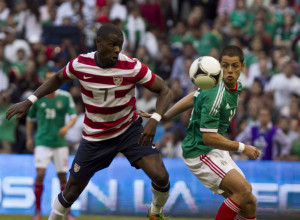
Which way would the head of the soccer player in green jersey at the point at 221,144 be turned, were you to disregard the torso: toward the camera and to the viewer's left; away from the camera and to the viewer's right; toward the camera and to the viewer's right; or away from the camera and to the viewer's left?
toward the camera and to the viewer's left

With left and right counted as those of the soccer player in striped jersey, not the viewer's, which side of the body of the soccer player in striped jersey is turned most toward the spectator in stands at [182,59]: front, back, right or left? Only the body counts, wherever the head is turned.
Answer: back

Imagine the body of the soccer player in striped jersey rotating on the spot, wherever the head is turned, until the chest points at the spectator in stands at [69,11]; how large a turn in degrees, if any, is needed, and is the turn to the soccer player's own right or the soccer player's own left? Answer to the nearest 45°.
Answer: approximately 180°

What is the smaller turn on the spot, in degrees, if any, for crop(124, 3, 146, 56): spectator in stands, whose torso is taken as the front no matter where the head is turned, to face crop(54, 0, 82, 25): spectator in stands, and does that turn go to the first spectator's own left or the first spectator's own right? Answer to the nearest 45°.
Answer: approximately 90° to the first spectator's own right

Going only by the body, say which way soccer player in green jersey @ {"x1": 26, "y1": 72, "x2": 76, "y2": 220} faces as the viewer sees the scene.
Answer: toward the camera

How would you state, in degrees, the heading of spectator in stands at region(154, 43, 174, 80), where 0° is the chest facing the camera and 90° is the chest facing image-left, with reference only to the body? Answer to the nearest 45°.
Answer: approximately 0°

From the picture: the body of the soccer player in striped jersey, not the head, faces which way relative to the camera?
toward the camera

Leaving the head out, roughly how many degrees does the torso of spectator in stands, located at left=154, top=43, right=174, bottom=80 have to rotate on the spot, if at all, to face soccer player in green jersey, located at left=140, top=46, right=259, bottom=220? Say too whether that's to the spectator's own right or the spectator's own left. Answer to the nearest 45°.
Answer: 0° — they already face them

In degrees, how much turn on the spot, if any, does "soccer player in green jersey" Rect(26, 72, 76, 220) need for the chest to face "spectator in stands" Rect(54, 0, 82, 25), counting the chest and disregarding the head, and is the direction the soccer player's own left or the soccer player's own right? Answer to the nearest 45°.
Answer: approximately 180°

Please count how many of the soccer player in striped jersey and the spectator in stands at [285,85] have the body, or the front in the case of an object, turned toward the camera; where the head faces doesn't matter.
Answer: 2

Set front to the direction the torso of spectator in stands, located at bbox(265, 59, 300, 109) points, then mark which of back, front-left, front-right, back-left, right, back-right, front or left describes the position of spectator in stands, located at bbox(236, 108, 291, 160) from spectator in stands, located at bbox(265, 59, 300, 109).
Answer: front

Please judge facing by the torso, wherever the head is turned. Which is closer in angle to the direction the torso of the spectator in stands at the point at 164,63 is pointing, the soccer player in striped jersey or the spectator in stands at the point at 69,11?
the soccer player in striped jersey

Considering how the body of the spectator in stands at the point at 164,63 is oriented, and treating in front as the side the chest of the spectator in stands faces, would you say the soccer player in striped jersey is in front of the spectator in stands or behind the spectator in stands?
in front
